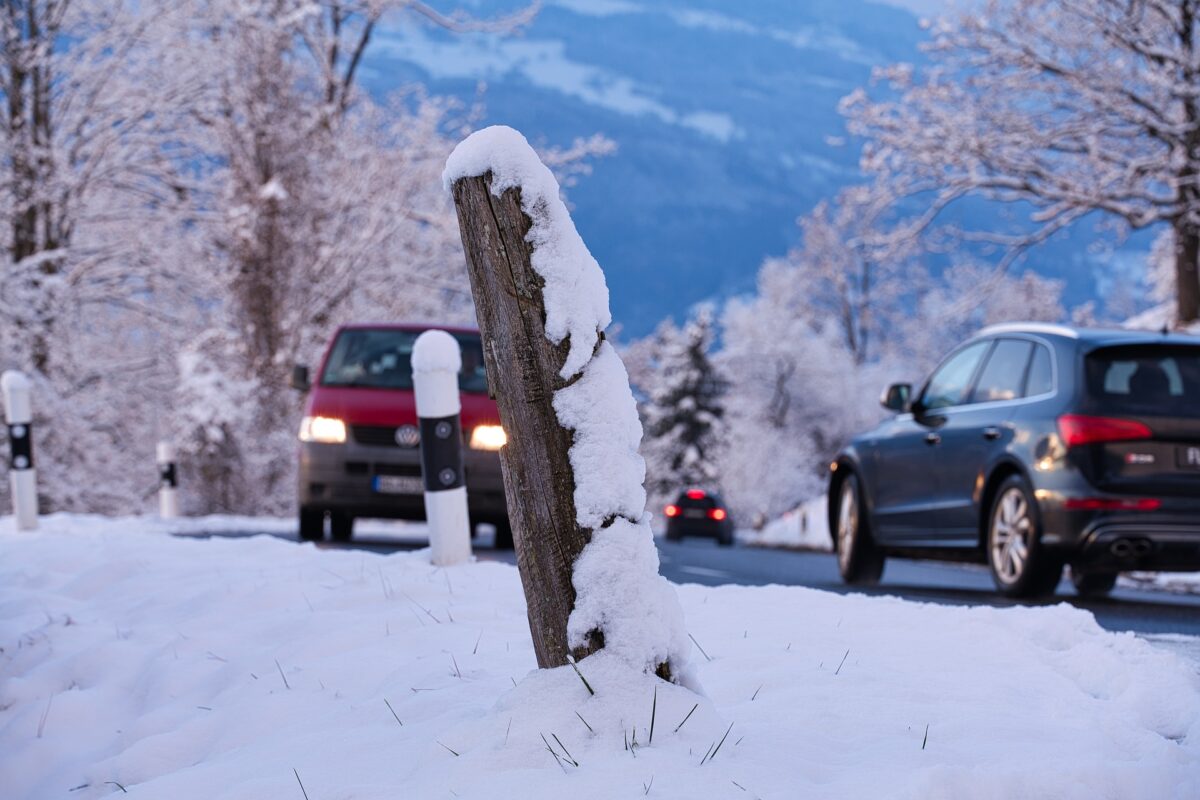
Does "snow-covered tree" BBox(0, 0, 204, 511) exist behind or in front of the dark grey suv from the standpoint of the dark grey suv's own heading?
in front

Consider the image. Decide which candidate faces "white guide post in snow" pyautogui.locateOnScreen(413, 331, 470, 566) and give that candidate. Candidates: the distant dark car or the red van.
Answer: the red van

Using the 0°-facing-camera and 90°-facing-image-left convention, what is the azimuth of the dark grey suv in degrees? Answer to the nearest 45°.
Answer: approximately 135°

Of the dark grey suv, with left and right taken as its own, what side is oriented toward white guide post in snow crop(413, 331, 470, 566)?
left

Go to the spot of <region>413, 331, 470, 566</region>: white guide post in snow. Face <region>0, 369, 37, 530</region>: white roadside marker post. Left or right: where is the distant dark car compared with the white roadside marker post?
right

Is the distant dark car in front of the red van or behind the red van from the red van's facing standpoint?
behind

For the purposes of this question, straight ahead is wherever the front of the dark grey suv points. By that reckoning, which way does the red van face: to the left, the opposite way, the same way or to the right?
the opposite way

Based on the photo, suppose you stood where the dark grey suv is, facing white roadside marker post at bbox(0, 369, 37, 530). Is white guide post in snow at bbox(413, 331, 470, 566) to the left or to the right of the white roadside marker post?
left

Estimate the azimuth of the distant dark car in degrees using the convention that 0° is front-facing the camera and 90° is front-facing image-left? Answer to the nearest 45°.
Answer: approximately 180°

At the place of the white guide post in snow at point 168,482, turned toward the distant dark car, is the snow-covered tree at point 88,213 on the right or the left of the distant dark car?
left

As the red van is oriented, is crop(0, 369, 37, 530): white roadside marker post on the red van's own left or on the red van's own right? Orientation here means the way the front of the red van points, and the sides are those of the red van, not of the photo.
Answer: on the red van's own right

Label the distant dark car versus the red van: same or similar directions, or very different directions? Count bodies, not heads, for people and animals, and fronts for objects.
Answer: very different directions

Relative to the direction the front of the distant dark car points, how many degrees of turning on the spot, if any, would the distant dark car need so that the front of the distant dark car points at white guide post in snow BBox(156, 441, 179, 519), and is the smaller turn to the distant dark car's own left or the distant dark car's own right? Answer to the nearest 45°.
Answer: approximately 180°
